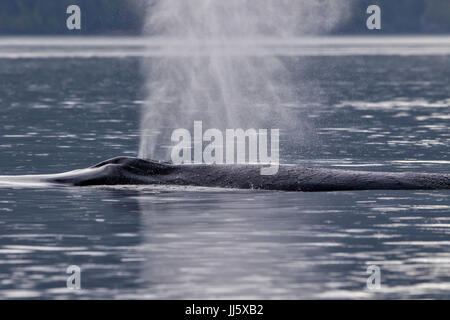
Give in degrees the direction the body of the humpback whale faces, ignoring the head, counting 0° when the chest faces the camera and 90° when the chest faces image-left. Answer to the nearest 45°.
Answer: approximately 90°
